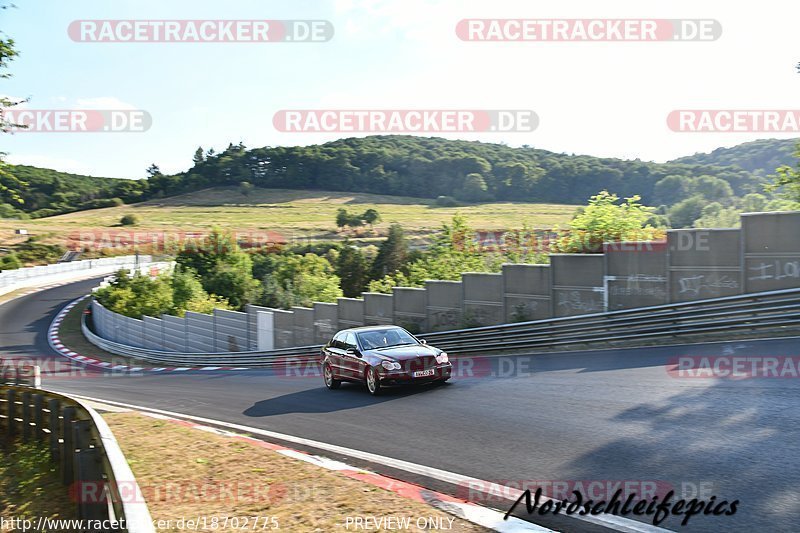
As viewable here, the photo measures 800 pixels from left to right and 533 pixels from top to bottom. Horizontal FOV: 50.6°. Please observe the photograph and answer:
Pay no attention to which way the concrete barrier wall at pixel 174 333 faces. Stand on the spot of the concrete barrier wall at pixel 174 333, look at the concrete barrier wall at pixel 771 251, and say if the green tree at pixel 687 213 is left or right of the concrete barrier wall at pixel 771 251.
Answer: left

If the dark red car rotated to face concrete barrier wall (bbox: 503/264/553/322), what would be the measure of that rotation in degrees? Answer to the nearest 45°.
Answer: approximately 90° to its left

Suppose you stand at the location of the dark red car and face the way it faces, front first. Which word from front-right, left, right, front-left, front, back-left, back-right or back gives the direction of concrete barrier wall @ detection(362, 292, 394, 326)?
back-left

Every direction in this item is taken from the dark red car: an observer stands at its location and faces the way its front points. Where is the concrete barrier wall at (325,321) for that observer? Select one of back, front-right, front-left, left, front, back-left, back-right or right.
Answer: back-left

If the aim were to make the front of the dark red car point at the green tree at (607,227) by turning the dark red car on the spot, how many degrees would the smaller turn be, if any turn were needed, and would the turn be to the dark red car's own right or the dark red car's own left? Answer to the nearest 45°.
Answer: approximately 90° to the dark red car's own left

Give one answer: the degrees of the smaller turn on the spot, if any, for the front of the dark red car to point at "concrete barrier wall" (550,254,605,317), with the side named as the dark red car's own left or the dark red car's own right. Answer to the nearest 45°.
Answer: approximately 90° to the dark red car's own left

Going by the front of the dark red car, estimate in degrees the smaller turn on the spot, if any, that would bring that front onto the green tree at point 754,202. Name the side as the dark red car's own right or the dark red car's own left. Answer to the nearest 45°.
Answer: approximately 90° to the dark red car's own left

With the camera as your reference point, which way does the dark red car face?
facing the viewer and to the right of the viewer

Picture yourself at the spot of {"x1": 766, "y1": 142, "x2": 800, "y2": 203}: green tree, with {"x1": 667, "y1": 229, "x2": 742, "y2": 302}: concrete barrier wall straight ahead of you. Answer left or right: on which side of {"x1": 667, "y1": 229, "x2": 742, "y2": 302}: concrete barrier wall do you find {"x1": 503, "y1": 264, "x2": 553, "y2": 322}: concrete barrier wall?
right

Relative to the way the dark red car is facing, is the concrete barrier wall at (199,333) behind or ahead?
behind

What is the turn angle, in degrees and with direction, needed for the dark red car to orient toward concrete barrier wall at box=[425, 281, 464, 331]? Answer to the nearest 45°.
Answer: approximately 135° to its left
